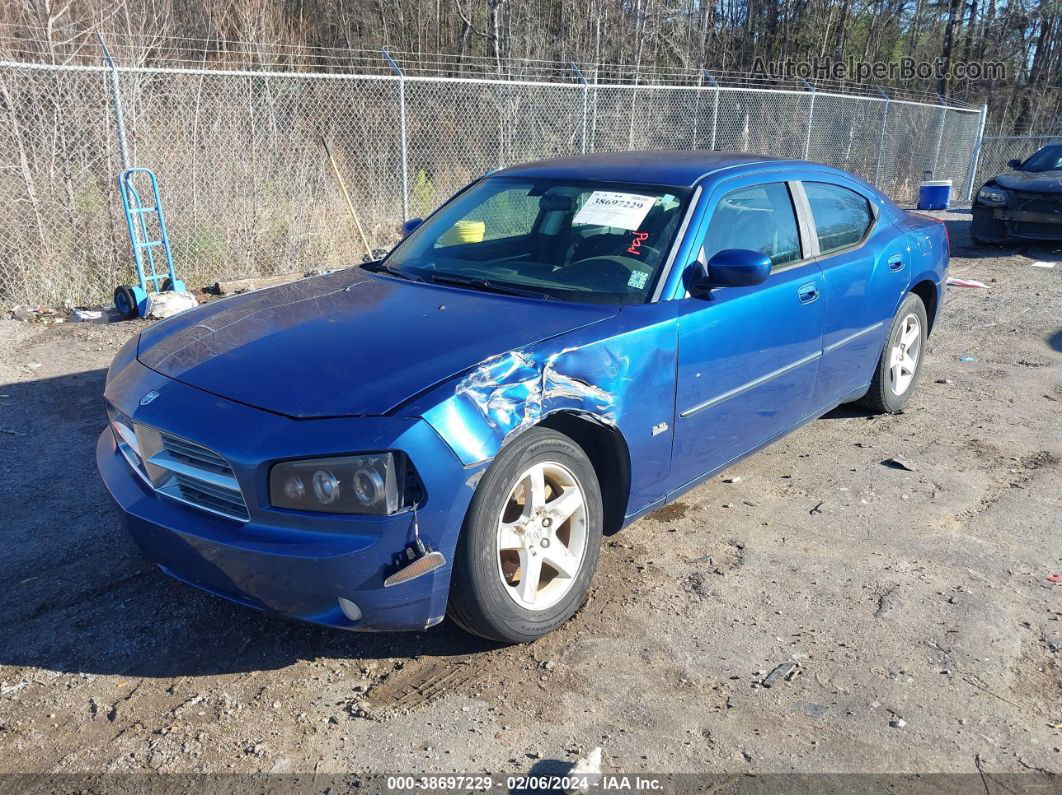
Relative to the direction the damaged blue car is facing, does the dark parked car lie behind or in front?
behind

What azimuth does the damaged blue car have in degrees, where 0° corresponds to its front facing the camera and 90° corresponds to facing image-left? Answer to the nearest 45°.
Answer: approximately 45°

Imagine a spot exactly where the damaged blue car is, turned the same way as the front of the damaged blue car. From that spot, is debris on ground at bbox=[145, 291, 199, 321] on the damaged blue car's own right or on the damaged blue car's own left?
on the damaged blue car's own right

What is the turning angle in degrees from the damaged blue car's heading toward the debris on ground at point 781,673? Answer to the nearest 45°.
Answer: approximately 90° to its left

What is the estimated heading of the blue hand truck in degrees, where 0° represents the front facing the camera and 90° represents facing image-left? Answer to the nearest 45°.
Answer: approximately 315°

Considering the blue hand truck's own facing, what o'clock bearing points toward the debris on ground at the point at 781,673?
The debris on ground is roughly at 1 o'clock from the blue hand truck.

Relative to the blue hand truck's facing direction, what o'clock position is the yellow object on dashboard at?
The yellow object on dashboard is roughly at 1 o'clock from the blue hand truck.

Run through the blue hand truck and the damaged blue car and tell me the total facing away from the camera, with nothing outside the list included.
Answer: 0

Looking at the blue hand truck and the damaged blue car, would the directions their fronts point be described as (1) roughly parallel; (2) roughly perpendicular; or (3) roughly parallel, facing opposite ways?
roughly perpendicular
